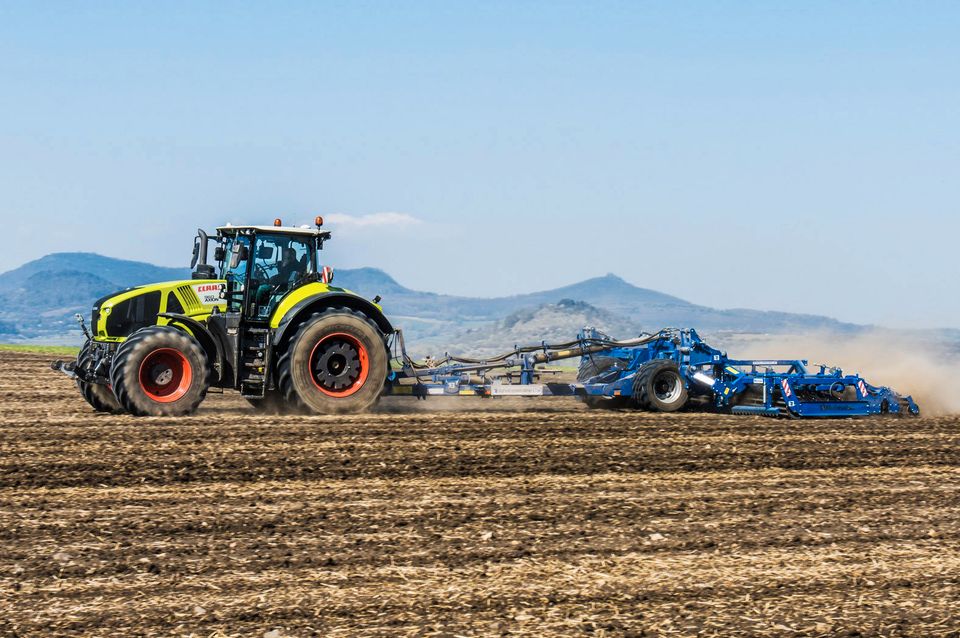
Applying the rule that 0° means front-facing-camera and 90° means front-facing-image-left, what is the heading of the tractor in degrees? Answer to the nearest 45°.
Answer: approximately 90°

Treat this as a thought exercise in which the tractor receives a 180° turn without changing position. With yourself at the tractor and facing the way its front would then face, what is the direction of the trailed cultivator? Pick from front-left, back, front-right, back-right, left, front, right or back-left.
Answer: front
